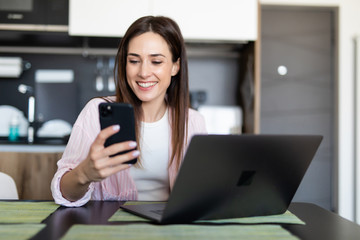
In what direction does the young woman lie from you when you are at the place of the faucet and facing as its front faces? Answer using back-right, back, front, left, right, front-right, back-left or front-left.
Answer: left

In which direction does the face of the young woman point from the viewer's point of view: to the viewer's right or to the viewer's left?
to the viewer's left

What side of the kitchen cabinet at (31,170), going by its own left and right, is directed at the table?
front

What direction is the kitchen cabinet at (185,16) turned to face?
toward the camera

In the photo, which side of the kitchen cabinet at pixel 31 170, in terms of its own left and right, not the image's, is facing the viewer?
front

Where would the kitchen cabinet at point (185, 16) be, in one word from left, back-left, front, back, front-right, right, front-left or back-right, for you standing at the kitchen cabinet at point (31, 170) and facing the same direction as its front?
left

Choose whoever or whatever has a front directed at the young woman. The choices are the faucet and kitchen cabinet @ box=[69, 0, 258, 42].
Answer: the kitchen cabinet
